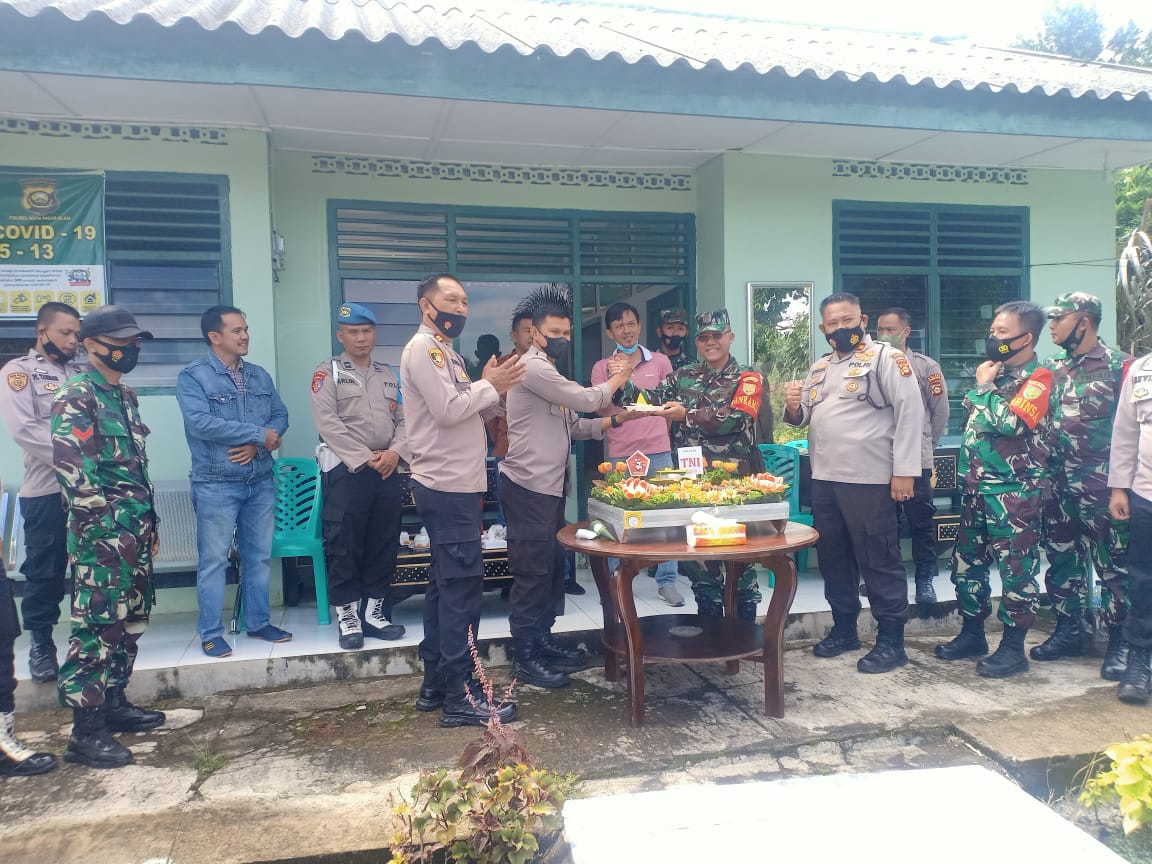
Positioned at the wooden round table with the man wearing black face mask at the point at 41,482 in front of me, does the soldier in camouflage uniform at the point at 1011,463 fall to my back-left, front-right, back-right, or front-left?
back-right

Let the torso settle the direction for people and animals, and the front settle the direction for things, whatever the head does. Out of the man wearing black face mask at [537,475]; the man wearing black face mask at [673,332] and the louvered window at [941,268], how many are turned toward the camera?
2

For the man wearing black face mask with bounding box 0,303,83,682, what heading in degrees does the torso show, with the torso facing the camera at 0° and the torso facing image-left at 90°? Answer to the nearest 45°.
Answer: approximately 315°

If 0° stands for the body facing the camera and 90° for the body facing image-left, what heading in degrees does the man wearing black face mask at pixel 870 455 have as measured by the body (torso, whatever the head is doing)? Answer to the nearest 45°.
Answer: approximately 45°

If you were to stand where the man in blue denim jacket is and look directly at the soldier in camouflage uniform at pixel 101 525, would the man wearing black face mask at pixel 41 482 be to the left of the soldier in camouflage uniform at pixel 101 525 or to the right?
right

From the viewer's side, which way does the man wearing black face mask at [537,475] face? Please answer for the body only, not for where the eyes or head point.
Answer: to the viewer's right

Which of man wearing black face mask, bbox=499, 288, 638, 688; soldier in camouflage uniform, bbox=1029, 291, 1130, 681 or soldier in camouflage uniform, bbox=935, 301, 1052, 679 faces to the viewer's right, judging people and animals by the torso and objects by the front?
the man wearing black face mask

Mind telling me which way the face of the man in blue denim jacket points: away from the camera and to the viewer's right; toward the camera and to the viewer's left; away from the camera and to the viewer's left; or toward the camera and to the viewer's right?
toward the camera and to the viewer's right

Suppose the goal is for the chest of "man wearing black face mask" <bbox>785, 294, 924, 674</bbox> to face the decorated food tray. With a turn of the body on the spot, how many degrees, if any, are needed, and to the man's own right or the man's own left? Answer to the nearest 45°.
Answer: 0° — they already face it

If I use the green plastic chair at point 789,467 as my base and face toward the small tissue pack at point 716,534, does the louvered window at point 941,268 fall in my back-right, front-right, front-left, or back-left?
back-left
